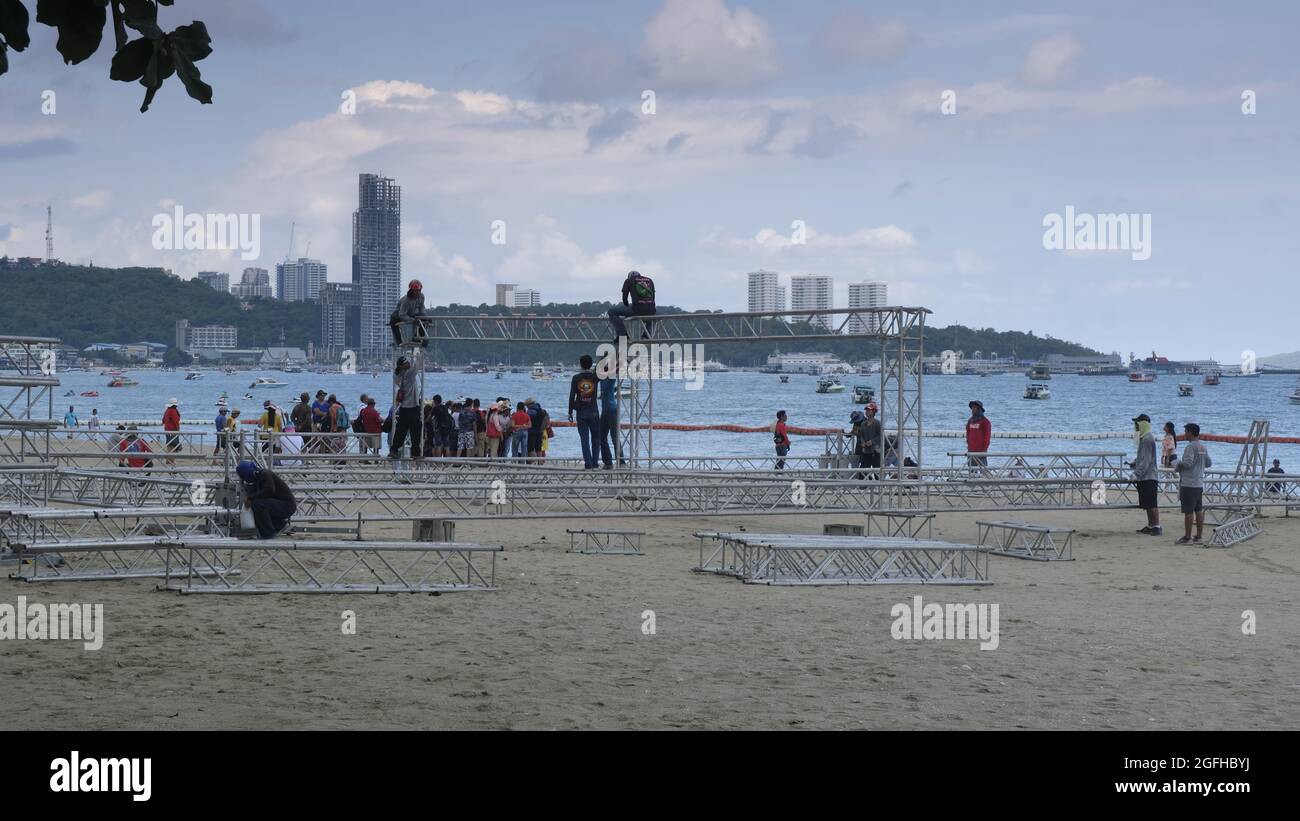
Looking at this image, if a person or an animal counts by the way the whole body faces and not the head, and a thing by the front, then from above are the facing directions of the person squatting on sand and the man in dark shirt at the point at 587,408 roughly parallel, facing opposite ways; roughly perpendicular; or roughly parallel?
roughly perpendicular

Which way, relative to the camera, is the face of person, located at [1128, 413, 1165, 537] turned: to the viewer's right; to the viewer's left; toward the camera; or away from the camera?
to the viewer's left

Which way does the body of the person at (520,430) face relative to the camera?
away from the camera

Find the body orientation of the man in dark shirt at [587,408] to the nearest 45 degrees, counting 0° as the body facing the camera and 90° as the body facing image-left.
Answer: approximately 180°

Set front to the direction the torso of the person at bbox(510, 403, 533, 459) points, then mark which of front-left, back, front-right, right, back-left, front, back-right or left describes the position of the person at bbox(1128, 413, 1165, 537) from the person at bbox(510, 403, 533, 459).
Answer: back-right

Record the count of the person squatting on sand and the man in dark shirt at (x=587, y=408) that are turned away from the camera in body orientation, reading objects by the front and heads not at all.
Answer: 1

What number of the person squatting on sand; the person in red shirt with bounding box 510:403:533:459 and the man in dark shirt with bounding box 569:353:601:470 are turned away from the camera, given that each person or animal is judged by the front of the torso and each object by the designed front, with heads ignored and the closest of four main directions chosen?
2

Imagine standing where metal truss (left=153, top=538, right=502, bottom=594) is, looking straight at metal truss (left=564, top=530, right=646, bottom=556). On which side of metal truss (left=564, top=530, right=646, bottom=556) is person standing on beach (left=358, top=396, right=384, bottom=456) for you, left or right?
left

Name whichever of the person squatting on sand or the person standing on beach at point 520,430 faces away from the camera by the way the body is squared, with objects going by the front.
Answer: the person standing on beach
